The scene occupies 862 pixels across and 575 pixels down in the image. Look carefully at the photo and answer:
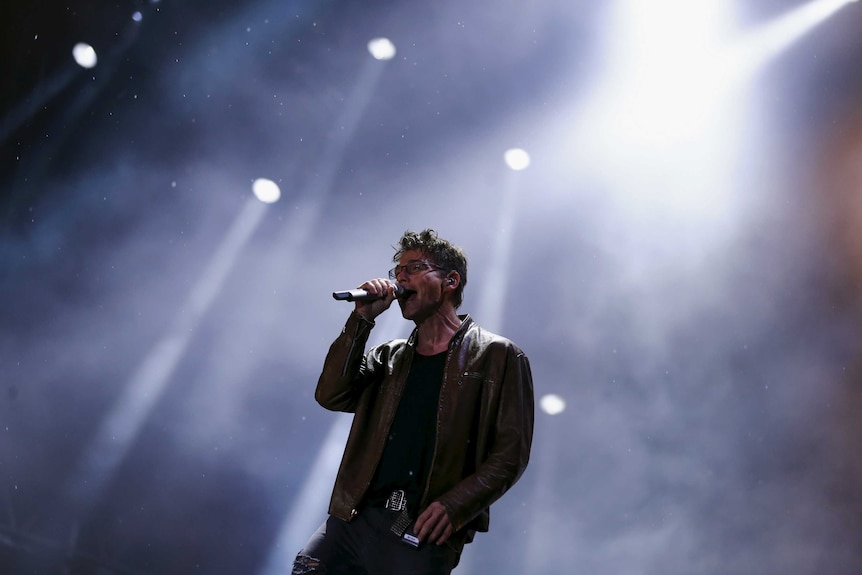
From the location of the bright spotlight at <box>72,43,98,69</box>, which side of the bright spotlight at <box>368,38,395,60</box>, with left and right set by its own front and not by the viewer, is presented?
right

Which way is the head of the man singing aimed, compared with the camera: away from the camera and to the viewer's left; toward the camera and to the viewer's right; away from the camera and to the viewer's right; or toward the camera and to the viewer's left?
toward the camera and to the viewer's left

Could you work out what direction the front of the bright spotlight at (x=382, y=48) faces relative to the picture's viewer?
facing the viewer

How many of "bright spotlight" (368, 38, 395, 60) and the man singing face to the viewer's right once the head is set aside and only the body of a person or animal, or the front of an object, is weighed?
0

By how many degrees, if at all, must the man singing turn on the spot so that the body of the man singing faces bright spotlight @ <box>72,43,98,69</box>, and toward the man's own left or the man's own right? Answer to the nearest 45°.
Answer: approximately 90° to the man's own right

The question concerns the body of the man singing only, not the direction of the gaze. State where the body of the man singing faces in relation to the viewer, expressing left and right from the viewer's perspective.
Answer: facing the viewer and to the left of the viewer
